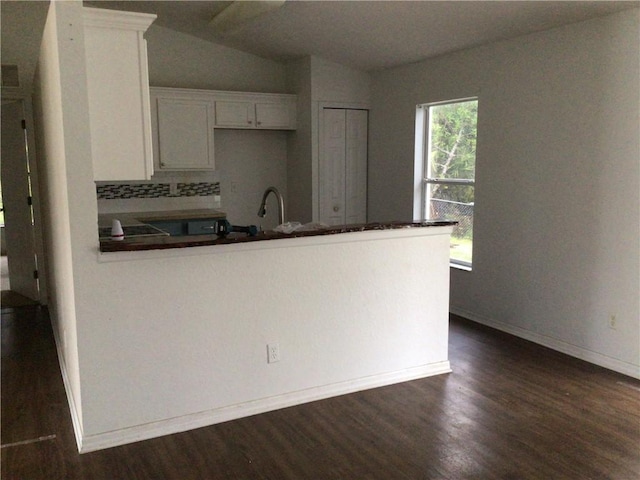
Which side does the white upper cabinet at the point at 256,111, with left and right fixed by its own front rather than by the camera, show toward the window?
left

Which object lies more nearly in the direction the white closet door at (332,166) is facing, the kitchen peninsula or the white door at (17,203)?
the kitchen peninsula

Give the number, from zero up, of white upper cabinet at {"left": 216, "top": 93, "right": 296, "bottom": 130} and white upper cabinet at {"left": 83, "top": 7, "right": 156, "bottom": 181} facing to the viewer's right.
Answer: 1

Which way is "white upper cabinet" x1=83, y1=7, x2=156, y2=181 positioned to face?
to the viewer's right

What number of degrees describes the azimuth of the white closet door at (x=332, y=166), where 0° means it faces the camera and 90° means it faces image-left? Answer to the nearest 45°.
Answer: approximately 0°

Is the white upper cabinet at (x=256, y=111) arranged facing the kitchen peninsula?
yes

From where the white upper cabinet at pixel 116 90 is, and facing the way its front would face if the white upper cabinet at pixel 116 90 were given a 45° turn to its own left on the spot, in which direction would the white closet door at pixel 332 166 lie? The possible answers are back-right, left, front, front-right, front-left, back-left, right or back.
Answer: front

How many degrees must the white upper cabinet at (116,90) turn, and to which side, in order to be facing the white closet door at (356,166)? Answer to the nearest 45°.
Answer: approximately 45° to its left

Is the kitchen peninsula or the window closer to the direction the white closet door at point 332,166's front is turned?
the kitchen peninsula

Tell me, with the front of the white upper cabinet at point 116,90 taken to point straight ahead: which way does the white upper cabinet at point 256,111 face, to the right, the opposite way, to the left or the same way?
to the right

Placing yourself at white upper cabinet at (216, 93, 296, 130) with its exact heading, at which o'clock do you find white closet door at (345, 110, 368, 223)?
The white closet door is roughly at 9 o'clock from the white upper cabinet.
